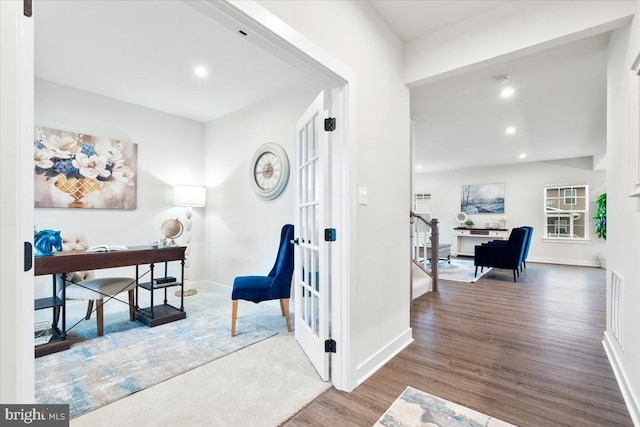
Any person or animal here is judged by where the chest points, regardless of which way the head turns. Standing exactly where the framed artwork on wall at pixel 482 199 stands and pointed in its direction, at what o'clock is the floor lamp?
The floor lamp is roughly at 1 o'clock from the framed artwork on wall.

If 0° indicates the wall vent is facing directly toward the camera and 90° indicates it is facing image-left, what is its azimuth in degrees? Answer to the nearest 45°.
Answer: approximately 90°

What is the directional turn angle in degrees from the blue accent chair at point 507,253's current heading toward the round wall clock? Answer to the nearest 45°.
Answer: approximately 45° to its left

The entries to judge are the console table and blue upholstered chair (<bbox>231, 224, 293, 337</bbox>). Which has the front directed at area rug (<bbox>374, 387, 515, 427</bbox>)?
the console table

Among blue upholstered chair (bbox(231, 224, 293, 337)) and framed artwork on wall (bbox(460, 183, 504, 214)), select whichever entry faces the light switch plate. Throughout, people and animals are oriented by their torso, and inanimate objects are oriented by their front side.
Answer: the framed artwork on wall

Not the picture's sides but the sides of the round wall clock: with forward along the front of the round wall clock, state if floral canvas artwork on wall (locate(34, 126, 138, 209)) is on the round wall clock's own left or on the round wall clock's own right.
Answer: on the round wall clock's own right

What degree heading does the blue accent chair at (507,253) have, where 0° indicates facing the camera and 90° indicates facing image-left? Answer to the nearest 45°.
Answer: approximately 90°

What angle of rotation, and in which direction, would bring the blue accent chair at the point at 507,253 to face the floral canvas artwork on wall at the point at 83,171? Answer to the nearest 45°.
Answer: approximately 45° to its left

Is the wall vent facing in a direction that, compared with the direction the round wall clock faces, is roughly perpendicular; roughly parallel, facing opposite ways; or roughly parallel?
roughly perpendicular
